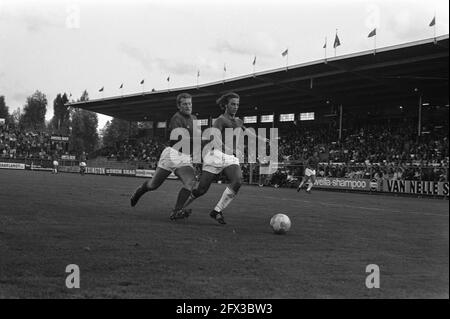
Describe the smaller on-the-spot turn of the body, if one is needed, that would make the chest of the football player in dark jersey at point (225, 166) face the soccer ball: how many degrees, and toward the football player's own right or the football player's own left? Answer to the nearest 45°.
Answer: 0° — they already face it

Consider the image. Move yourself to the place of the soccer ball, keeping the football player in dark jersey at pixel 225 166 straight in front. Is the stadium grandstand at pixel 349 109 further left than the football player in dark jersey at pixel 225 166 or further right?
right

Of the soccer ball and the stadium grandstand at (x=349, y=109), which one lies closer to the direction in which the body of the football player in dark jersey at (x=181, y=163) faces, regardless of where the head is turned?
the soccer ball

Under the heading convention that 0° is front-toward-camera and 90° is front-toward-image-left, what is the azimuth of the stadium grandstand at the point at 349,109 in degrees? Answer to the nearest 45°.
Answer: approximately 45°

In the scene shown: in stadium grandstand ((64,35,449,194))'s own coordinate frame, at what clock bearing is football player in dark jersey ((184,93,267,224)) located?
The football player in dark jersey is roughly at 11 o'clock from the stadium grandstand.

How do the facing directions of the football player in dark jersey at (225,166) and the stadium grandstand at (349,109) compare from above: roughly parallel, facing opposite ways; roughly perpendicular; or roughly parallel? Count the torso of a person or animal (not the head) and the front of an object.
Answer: roughly perpendicular

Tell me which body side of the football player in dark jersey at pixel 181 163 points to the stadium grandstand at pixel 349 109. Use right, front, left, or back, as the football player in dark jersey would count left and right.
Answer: left

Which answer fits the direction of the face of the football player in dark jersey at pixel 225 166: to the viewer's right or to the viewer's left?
to the viewer's right

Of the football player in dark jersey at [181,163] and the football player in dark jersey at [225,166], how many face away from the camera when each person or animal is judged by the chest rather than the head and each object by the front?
0

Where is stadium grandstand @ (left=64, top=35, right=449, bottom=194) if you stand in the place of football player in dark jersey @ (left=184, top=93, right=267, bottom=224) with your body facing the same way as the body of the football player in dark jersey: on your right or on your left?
on your left

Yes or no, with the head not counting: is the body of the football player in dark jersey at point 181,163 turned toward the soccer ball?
yes

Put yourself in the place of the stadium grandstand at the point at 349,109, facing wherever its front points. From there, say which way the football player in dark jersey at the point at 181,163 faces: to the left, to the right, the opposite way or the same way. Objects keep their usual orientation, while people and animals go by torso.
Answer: to the left

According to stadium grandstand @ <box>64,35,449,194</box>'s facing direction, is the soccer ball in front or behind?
in front
